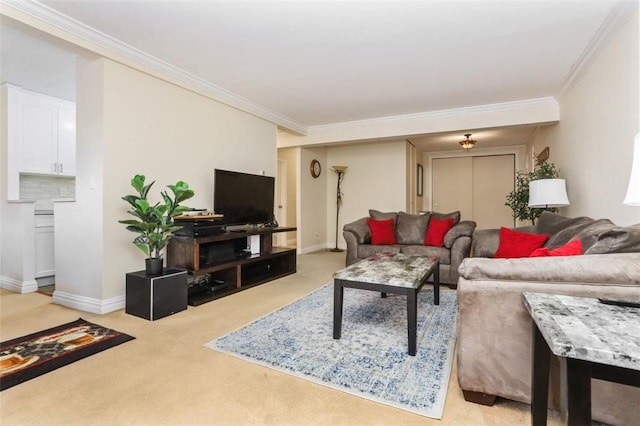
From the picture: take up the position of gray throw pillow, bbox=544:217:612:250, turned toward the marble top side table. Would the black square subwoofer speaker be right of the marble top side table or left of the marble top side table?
right

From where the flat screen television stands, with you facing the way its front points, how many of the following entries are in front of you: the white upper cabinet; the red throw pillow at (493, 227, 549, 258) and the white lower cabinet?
1

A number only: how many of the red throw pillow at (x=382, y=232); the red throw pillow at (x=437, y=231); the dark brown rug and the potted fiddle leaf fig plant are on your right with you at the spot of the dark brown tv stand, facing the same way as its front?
2

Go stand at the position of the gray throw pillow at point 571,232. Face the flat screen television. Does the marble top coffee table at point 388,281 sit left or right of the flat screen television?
left

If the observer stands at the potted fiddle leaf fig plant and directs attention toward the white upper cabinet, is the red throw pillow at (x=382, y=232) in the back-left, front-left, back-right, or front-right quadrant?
back-right

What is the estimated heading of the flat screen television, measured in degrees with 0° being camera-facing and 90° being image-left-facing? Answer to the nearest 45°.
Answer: approximately 315°

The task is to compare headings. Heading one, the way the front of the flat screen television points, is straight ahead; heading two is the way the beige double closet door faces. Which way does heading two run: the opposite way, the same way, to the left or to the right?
to the right

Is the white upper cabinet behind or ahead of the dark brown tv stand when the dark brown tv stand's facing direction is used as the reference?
behind

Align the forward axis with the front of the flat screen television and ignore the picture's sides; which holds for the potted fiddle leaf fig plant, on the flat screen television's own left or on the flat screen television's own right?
on the flat screen television's own right
